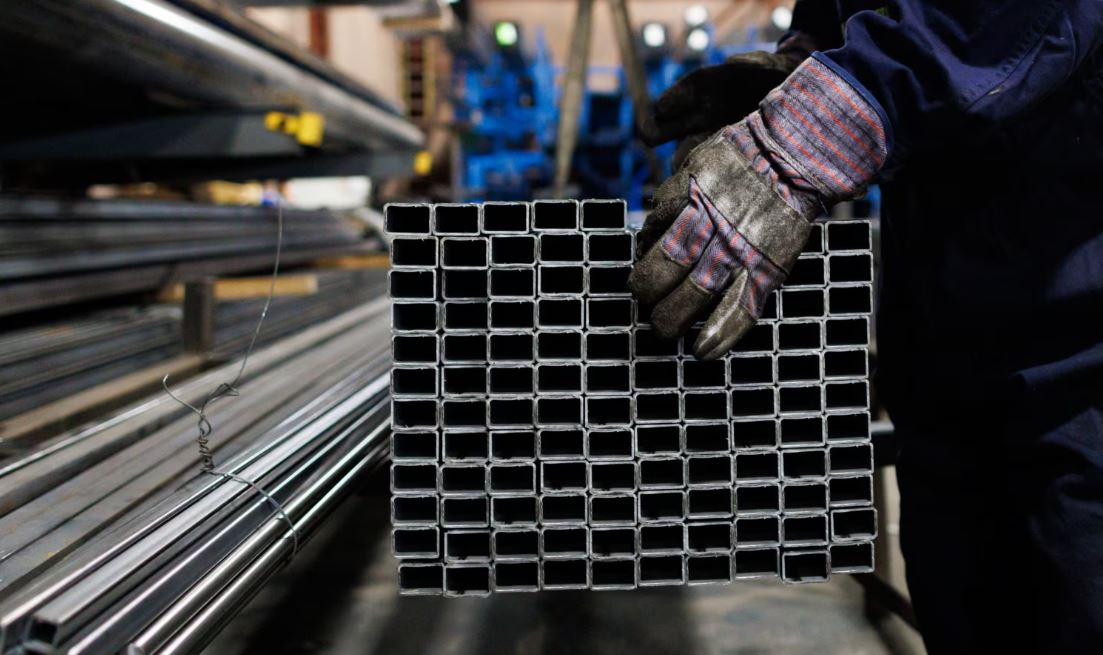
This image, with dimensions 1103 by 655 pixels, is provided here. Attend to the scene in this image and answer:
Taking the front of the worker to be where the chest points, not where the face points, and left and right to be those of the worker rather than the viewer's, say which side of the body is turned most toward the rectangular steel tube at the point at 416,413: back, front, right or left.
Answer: front

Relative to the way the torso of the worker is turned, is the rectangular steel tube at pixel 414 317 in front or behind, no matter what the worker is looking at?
in front

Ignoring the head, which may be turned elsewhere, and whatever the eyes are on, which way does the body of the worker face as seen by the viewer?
to the viewer's left

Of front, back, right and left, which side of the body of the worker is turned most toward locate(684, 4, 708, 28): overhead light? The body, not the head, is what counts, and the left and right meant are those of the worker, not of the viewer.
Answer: right

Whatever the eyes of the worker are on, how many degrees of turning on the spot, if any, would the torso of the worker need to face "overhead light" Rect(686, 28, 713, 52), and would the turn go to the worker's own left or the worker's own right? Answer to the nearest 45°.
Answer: approximately 90° to the worker's own right

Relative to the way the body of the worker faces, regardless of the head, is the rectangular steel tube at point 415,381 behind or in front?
in front
